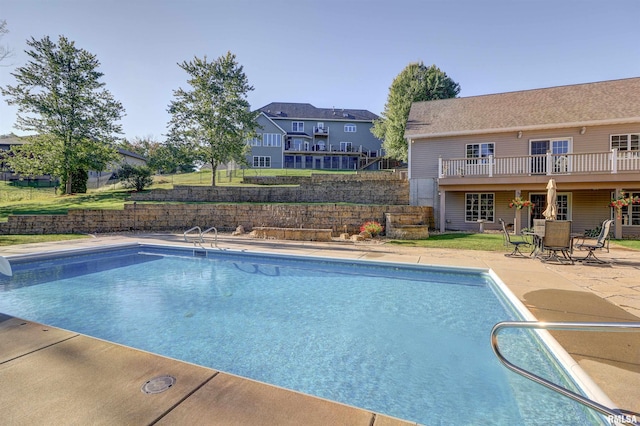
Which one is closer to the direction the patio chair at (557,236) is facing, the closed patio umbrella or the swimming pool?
the closed patio umbrella

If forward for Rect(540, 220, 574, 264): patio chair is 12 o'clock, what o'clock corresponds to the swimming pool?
The swimming pool is roughly at 7 o'clock from the patio chair.

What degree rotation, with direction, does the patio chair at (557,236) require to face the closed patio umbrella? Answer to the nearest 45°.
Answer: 0° — it already faces it

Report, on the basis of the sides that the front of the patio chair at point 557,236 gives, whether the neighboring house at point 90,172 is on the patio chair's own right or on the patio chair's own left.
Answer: on the patio chair's own left

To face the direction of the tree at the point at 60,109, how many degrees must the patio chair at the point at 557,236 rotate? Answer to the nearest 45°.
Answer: approximately 90° to its left

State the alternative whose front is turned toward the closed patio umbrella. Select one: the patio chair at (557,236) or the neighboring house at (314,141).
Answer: the patio chair

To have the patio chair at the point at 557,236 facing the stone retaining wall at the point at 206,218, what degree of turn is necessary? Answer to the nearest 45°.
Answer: approximately 90° to its left

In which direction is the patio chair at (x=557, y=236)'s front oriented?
away from the camera

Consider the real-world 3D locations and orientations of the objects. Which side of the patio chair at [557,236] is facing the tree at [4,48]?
left
